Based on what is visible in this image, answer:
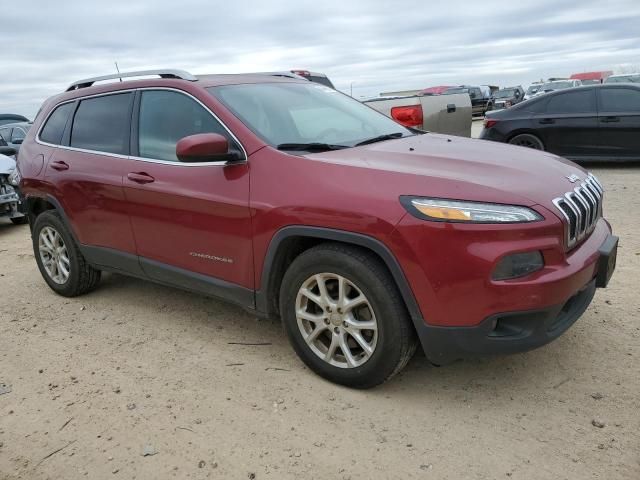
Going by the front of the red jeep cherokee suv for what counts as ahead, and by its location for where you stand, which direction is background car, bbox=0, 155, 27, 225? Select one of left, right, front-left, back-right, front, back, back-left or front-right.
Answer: back

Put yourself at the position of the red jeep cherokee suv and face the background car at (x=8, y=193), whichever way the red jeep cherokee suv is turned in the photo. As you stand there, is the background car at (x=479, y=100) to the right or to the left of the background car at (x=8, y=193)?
right

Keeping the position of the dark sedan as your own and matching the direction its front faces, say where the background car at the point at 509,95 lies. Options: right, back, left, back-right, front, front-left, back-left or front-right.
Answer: left

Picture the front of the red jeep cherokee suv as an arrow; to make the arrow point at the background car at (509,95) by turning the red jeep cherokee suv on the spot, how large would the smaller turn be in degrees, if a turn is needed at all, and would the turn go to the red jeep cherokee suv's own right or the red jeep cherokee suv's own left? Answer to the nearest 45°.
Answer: approximately 135° to the red jeep cherokee suv's own left

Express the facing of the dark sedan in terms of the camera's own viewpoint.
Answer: facing to the right of the viewer

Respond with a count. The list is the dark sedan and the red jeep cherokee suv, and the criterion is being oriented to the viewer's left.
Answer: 0

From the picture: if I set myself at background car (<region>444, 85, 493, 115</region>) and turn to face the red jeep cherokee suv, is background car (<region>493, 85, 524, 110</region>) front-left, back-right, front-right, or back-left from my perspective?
back-left

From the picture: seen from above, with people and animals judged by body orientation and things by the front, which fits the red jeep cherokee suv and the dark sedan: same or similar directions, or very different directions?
same or similar directions

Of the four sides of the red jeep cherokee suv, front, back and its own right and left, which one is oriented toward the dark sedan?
left

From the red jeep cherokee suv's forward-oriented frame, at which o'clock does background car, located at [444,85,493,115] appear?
The background car is roughly at 8 o'clock from the red jeep cherokee suv.

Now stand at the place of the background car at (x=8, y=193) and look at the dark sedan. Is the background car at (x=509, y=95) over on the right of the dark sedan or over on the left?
left

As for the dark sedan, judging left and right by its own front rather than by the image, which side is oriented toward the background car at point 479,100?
left
